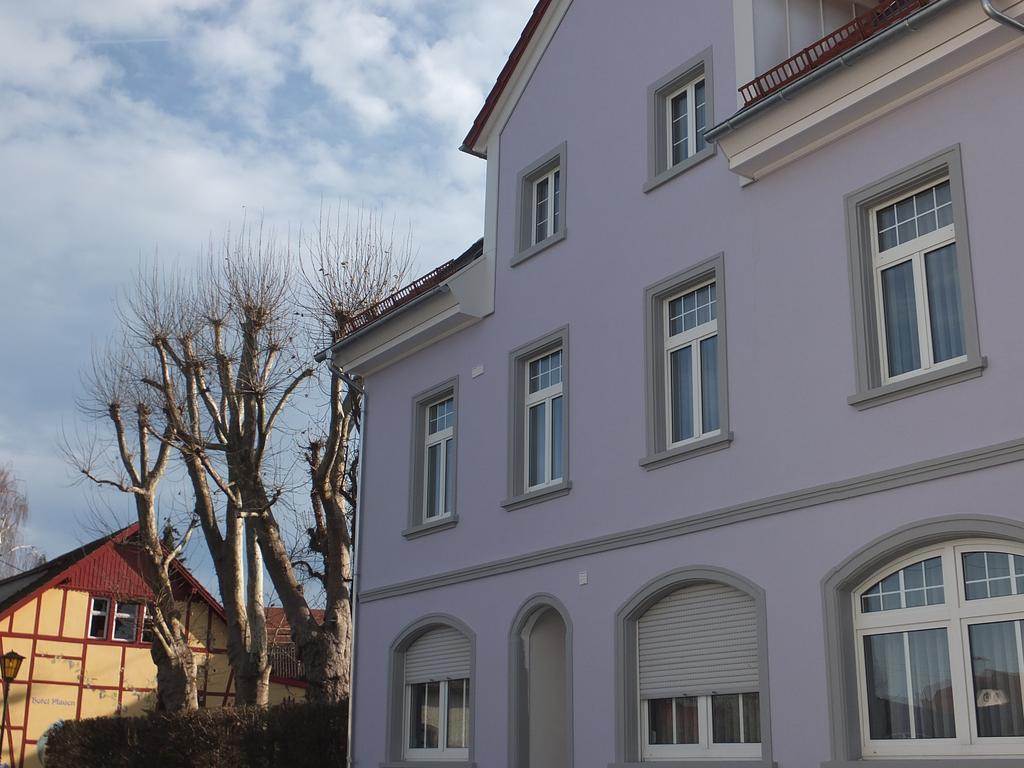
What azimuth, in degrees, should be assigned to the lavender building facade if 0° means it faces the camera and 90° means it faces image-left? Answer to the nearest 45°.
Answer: approximately 45°

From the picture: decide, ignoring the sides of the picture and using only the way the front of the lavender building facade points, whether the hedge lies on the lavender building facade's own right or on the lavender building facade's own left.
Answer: on the lavender building facade's own right
